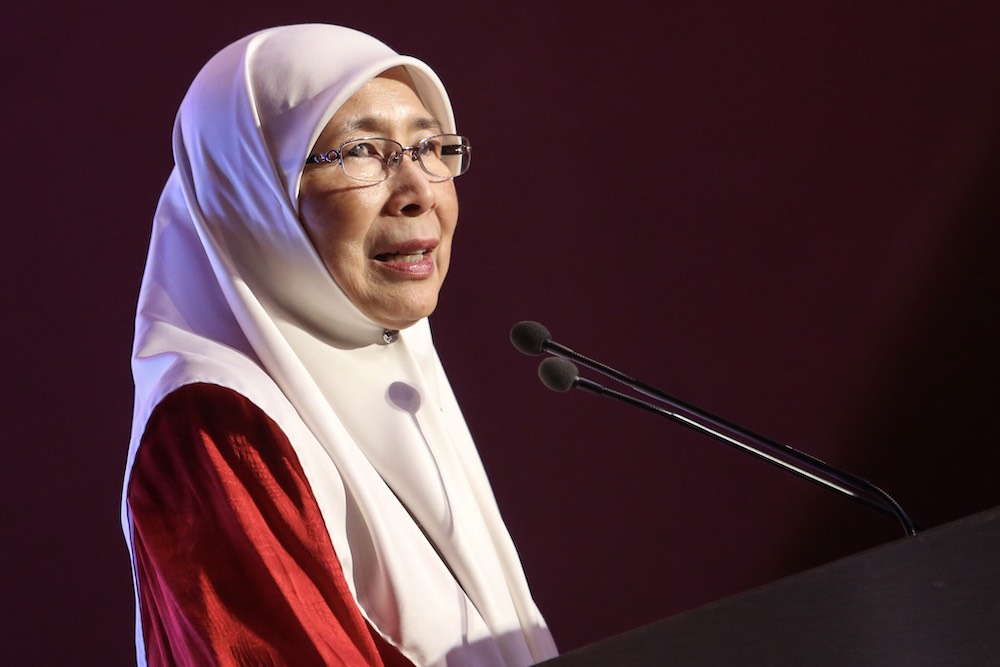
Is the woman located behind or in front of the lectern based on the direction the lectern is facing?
behind

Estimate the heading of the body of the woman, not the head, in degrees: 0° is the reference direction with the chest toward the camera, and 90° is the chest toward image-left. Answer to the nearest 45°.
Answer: approximately 315°

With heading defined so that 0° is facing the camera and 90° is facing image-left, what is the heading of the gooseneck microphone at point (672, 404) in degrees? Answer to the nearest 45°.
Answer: approximately 90°

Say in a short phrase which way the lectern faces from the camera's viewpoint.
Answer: facing to the right of the viewer
